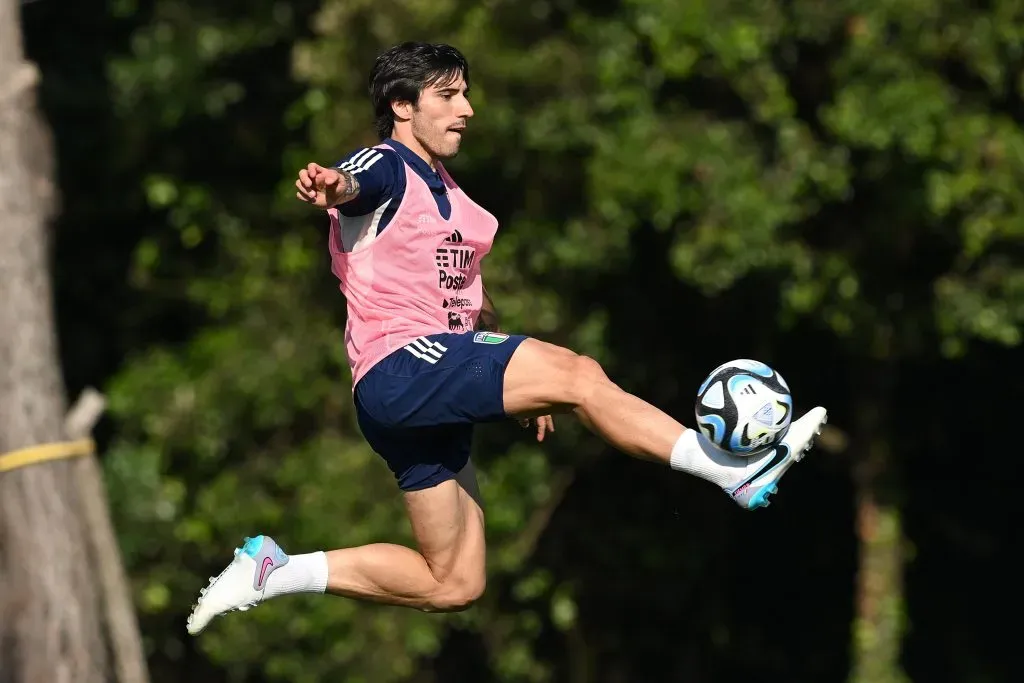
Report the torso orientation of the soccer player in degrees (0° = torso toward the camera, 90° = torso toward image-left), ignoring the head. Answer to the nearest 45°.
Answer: approximately 270°

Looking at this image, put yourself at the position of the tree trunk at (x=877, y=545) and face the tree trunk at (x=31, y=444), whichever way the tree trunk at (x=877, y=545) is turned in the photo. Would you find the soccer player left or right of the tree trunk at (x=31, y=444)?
left

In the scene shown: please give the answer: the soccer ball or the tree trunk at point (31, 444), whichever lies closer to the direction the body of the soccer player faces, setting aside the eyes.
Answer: the soccer ball

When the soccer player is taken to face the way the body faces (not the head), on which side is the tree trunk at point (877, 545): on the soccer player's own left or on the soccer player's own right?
on the soccer player's own left

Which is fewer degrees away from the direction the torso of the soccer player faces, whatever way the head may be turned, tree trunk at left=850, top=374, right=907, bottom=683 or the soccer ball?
the soccer ball
